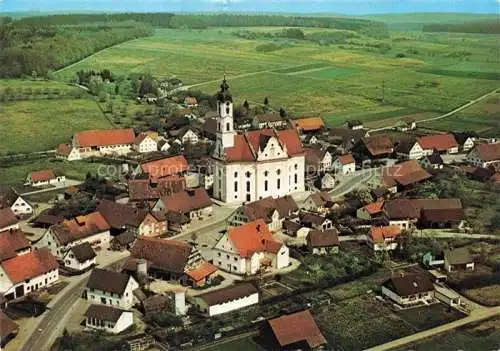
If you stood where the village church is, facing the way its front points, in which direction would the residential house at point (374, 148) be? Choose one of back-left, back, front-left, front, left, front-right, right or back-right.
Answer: back-right

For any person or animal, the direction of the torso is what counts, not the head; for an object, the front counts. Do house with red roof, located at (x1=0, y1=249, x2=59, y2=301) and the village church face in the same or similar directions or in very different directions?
same or similar directions

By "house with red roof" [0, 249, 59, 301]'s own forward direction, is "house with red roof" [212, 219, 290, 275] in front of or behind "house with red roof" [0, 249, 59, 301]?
in front

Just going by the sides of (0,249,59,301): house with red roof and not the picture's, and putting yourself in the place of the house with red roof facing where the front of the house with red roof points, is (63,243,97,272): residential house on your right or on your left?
on your left

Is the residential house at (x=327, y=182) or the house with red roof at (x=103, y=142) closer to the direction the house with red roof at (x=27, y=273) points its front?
the residential house

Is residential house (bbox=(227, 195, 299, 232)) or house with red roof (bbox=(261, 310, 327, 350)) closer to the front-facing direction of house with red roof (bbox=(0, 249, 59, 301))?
the house with red roof

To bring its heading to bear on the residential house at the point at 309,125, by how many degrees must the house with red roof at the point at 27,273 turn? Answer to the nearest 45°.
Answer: approximately 90° to its left

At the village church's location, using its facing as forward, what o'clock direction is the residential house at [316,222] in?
The residential house is roughly at 8 o'clock from the village church.

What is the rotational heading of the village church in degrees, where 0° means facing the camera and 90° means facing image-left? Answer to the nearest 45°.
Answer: approximately 90°

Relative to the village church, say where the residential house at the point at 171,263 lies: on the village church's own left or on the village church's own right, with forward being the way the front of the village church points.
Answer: on the village church's own left

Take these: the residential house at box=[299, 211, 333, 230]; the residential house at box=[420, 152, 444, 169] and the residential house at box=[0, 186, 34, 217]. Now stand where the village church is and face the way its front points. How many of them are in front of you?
1
